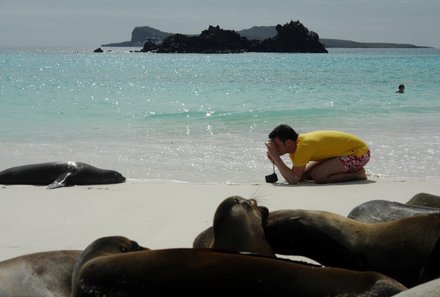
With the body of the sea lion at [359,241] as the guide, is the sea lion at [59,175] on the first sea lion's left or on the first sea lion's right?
on the first sea lion's right

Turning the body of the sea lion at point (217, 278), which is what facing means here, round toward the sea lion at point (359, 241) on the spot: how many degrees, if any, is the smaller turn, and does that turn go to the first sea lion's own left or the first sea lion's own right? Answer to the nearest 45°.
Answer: approximately 135° to the first sea lion's own right

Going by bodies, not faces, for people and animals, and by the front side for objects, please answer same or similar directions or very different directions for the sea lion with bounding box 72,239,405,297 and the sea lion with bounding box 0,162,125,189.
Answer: very different directions

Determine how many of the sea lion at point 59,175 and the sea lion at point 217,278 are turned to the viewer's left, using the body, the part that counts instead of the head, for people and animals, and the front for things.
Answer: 1

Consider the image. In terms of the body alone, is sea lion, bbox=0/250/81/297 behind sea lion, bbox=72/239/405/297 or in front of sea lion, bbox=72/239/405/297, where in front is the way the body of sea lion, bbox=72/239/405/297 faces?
in front

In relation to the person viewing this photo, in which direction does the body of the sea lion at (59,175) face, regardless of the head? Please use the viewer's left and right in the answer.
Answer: facing to the right of the viewer

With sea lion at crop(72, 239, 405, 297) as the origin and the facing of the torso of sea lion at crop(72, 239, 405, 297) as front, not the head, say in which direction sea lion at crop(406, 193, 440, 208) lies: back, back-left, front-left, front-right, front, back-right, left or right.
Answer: back-right

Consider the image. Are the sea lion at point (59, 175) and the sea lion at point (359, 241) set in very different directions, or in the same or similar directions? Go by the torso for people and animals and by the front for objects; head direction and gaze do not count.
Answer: very different directions

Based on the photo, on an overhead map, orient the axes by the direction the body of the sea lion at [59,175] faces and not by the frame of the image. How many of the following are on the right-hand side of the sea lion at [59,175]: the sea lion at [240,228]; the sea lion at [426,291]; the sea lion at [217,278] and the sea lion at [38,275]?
4

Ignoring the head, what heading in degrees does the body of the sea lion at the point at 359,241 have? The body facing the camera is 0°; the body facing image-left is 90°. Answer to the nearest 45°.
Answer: approximately 90°

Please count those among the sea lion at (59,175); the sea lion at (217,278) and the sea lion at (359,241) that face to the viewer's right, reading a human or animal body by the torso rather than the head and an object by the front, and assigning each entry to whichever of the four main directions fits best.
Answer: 1
